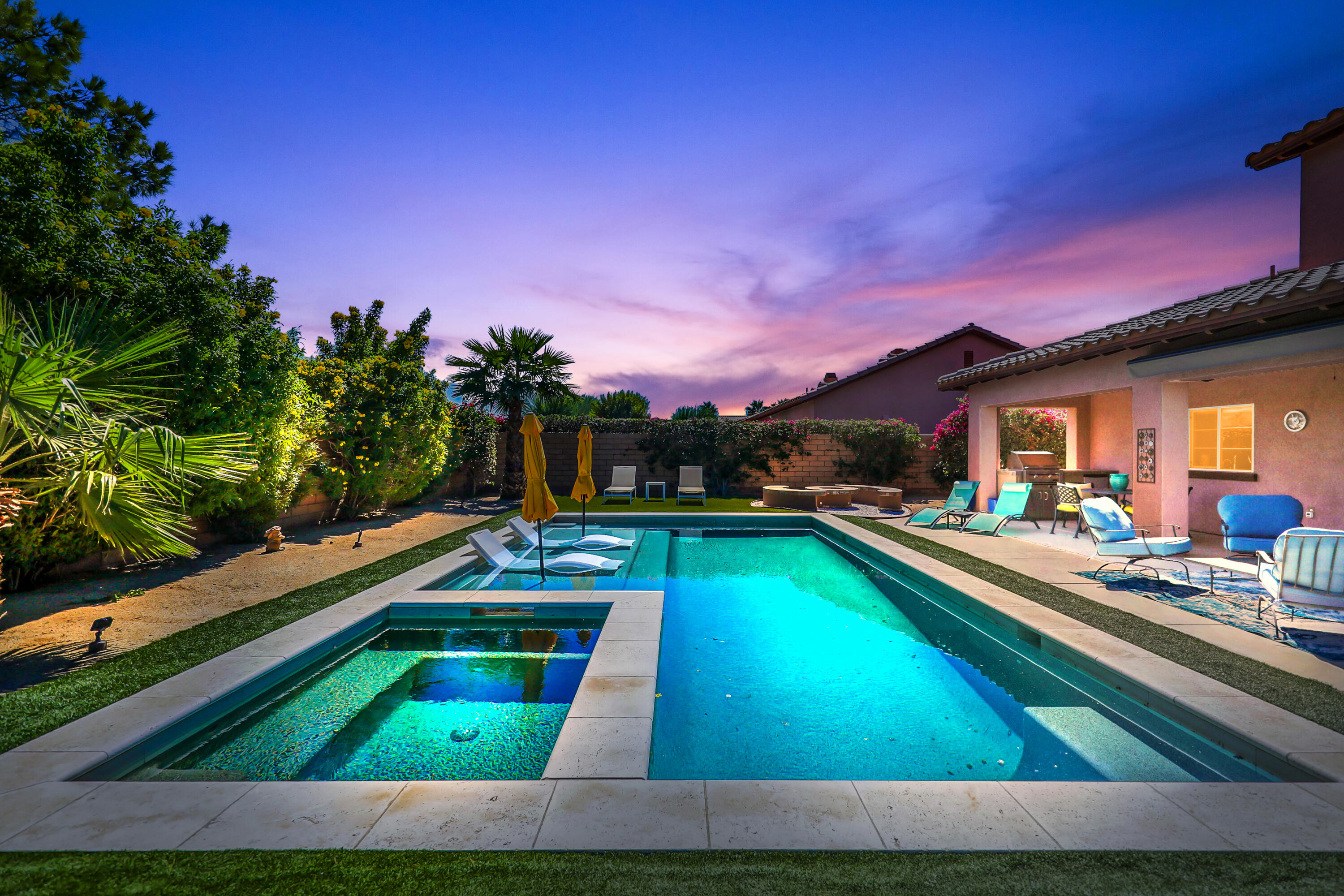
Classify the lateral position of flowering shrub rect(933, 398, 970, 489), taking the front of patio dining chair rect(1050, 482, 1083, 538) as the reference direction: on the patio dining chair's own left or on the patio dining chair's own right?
on the patio dining chair's own left

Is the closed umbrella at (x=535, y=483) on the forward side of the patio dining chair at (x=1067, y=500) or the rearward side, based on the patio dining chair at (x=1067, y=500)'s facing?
on the rearward side

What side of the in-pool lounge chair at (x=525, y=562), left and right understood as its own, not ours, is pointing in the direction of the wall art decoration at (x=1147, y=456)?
front

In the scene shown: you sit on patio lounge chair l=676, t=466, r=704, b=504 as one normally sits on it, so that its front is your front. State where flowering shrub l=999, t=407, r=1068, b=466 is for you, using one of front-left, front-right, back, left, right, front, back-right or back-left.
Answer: left

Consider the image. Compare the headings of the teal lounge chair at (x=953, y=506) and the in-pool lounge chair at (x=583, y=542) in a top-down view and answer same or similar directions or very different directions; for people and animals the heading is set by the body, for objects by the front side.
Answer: very different directions

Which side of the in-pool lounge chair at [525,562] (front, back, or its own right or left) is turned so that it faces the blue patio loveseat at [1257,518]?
front

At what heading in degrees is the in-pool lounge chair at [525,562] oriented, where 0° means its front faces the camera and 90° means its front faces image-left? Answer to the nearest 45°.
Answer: approximately 270°

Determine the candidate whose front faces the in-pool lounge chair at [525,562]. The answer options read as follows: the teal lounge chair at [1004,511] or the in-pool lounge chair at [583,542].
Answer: the teal lounge chair

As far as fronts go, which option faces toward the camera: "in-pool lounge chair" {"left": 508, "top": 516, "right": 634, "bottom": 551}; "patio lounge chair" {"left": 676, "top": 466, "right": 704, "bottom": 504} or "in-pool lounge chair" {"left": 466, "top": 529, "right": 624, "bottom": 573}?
the patio lounge chair

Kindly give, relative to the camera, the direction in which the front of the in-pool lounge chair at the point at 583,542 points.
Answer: facing to the right of the viewer

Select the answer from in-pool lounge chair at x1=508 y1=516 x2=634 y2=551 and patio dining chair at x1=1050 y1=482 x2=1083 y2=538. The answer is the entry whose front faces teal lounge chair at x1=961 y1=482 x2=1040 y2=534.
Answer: the in-pool lounge chair

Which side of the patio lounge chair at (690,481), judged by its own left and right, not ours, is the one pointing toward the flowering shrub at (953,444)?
left
